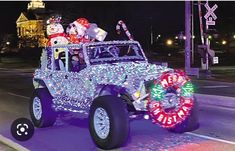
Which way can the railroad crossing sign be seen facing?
toward the camera

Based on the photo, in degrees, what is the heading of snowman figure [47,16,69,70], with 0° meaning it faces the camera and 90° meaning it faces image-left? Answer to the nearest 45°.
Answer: approximately 0°
